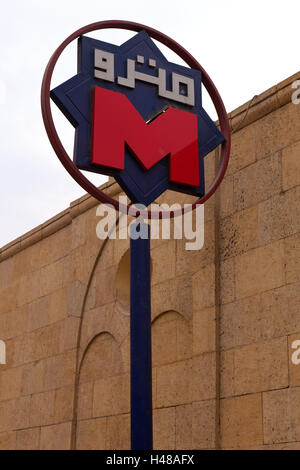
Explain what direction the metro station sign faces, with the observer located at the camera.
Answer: facing the viewer and to the right of the viewer
